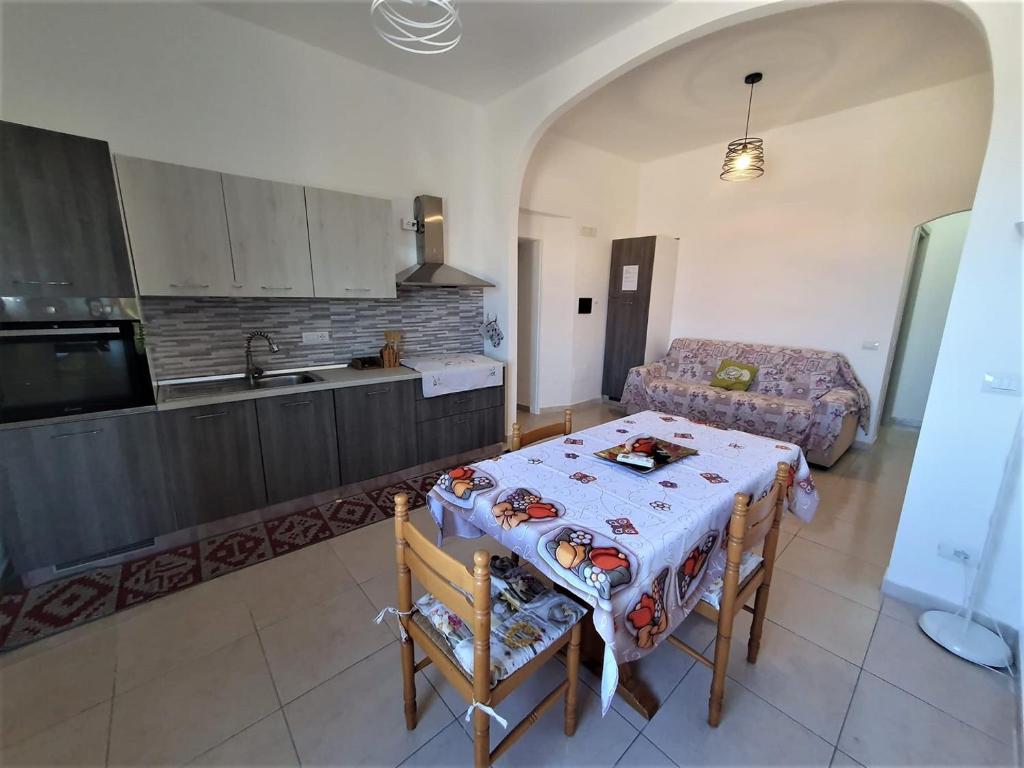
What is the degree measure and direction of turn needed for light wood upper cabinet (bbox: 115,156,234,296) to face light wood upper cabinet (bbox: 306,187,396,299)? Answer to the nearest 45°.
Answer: approximately 90° to its left

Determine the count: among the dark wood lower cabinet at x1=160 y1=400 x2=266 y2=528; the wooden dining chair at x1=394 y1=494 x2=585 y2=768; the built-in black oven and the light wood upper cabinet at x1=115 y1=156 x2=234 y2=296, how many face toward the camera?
3

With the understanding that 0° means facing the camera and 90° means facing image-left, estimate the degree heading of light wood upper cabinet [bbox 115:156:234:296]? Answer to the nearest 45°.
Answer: approximately 0°

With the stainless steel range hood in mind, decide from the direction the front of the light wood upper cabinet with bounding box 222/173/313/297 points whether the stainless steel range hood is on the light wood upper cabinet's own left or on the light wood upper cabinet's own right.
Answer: on the light wood upper cabinet's own left

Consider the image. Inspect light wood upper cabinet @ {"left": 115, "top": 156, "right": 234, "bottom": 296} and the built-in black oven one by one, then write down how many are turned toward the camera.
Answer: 2

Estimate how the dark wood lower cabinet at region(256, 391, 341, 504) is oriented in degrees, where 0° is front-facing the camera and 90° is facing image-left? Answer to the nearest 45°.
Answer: approximately 315°
